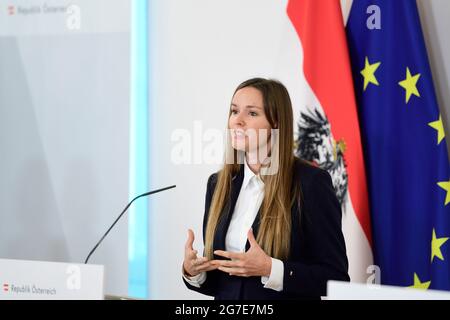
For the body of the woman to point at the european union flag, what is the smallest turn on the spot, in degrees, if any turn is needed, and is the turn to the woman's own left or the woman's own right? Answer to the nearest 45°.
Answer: approximately 180°

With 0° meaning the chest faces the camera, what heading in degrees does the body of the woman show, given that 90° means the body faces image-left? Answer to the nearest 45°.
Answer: approximately 45°
